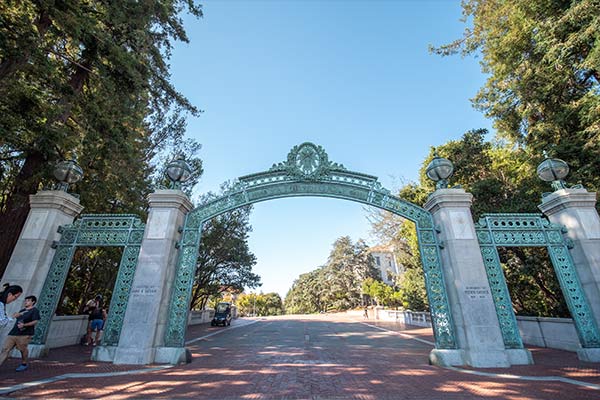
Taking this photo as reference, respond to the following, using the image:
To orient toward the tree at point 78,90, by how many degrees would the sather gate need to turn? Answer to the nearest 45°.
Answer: approximately 90° to its right

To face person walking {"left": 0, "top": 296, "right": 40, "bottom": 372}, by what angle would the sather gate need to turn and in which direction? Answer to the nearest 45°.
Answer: approximately 90° to its right

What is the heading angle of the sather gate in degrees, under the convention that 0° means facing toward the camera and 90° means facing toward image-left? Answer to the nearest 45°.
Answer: approximately 0°
